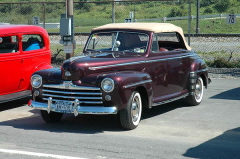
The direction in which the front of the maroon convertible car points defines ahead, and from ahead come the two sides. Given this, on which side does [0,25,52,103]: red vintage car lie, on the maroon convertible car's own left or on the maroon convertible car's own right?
on the maroon convertible car's own right

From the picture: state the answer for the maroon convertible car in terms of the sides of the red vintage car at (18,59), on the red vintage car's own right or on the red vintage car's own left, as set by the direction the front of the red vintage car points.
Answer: on the red vintage car's own left

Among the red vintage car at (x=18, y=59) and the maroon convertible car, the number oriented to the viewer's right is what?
0

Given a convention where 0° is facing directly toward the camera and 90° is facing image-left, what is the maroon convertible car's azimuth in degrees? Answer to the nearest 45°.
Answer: approximately 45°

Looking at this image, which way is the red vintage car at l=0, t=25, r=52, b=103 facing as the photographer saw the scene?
facing the viewer and to the left of the viewer
